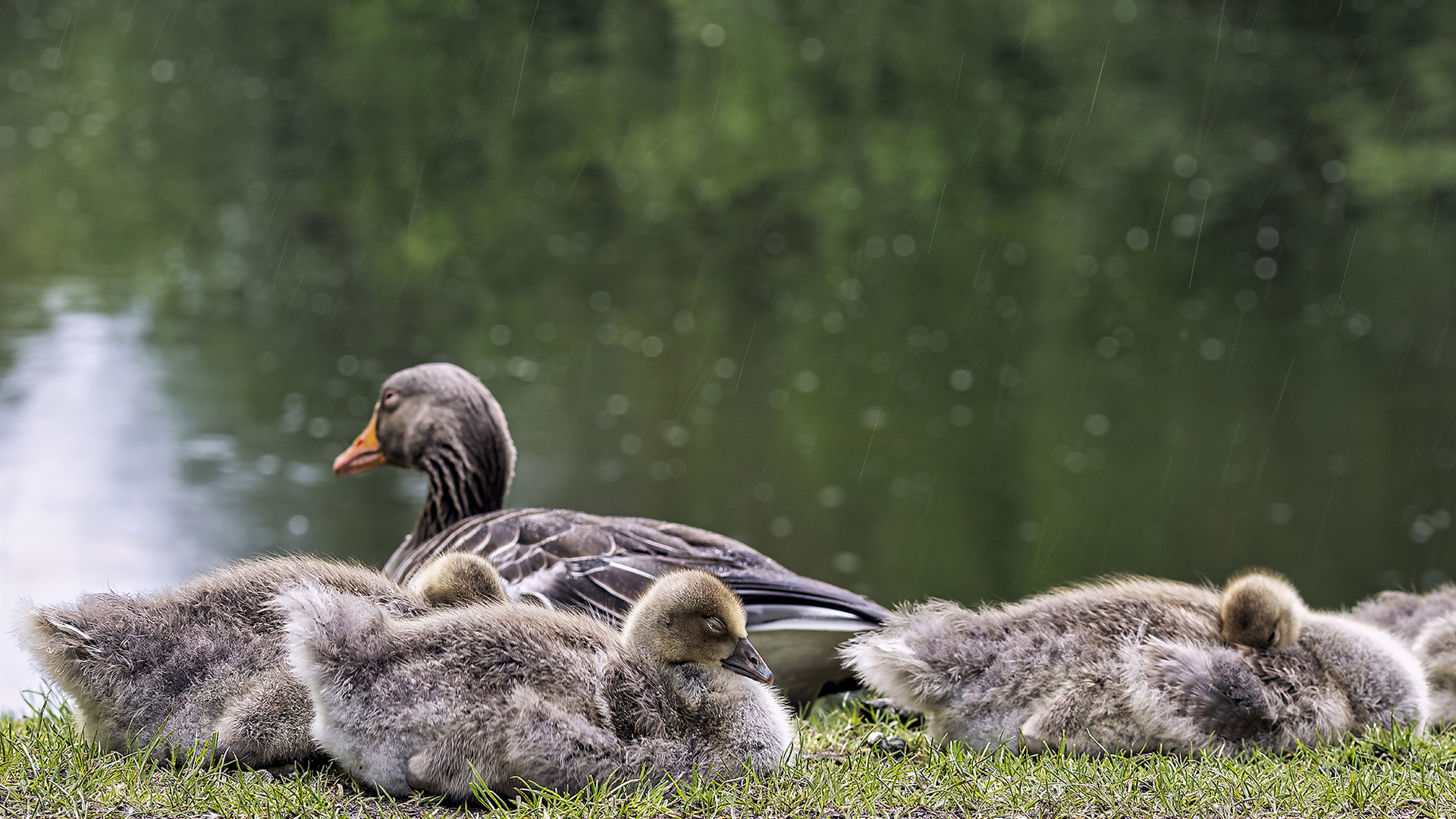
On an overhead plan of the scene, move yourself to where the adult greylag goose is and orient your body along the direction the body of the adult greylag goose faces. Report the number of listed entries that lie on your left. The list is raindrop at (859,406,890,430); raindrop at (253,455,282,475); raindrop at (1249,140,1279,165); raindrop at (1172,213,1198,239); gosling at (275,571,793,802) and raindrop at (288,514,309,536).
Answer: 1

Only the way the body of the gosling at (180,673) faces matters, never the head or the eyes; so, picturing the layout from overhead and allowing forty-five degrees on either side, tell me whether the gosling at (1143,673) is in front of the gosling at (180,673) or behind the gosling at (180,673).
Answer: in front

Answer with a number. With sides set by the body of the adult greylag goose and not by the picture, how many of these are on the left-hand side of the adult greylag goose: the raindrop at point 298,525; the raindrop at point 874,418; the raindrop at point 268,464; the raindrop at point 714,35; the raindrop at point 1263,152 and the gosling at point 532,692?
1

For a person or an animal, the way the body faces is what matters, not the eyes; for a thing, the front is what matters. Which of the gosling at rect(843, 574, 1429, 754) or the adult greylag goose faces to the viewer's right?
the gosling

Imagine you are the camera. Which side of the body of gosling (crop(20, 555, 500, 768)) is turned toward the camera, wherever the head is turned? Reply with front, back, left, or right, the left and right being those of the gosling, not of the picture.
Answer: right

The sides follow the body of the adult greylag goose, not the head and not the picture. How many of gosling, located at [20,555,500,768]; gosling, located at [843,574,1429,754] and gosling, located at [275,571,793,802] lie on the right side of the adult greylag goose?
0

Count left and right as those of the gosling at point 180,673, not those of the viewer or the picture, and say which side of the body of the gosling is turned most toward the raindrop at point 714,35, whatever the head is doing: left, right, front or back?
left

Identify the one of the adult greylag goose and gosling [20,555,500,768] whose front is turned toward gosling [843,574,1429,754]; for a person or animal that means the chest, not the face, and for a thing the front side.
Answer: gosling [20,555,500,768]

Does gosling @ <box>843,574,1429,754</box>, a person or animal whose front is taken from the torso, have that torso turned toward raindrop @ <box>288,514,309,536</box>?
no

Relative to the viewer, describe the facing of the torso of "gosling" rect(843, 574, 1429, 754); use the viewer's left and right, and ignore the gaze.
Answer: facing to the right of the viewer

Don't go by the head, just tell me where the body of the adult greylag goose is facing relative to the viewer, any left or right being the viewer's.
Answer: facing to the left of the viewer

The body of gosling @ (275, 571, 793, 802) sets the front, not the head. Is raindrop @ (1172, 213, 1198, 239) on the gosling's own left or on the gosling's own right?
on the gosling's own left

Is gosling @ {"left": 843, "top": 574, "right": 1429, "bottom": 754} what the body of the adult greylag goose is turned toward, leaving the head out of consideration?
no

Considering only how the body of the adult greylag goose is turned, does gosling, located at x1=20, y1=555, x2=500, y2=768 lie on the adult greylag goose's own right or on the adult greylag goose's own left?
on the adult greylag goose's own left

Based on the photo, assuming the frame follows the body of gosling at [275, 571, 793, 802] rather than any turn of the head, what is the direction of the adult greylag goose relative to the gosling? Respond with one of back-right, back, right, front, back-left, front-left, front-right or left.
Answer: left

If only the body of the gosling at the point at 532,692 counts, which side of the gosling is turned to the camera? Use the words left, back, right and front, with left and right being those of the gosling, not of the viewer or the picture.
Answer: right
